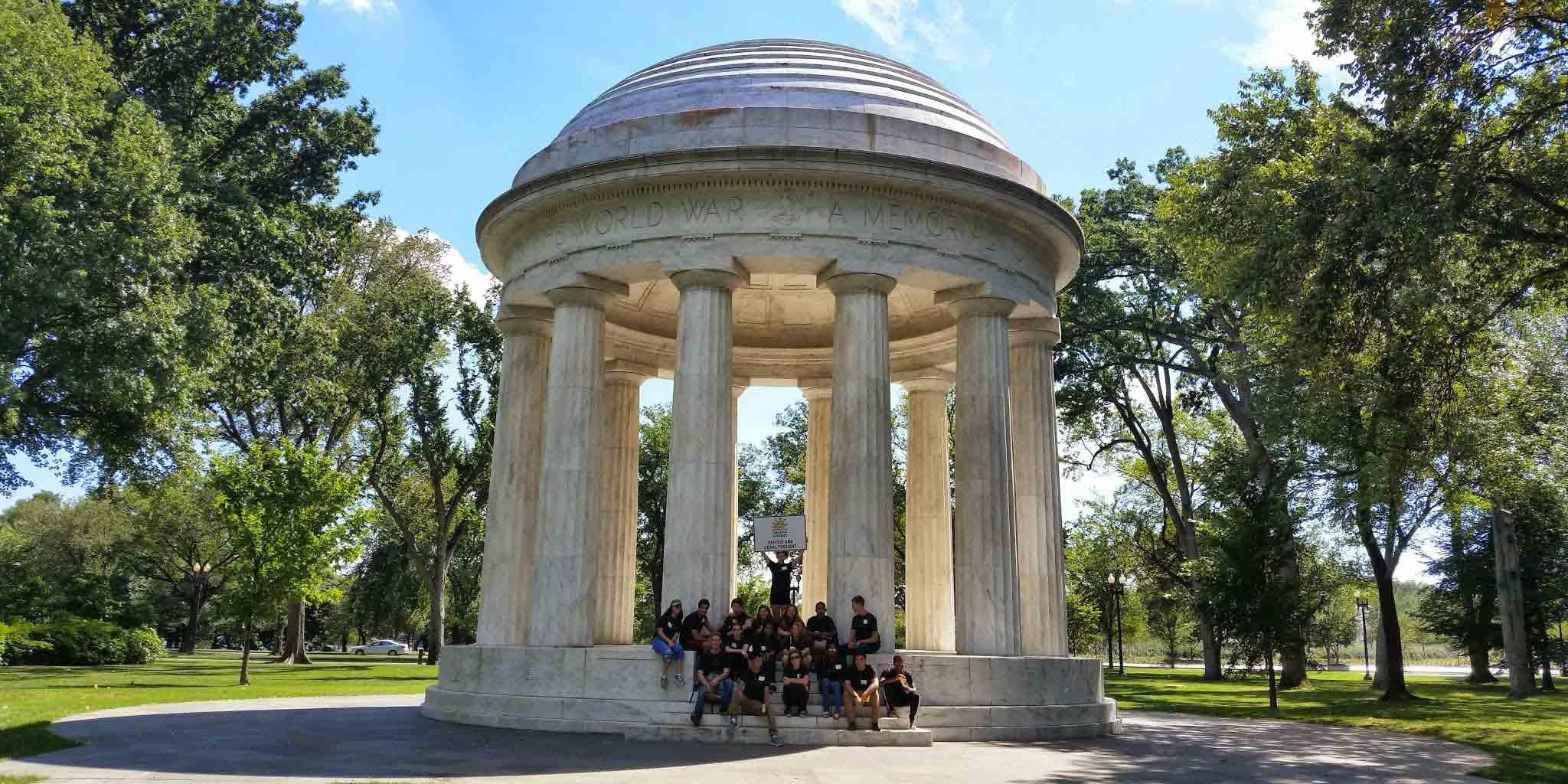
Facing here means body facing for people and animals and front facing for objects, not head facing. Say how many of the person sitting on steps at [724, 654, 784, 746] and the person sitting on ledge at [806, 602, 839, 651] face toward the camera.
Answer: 2

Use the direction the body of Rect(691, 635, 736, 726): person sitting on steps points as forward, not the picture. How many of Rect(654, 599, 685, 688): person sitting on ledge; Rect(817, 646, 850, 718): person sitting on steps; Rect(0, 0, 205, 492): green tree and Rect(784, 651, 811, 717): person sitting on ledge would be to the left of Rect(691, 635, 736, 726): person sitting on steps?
2

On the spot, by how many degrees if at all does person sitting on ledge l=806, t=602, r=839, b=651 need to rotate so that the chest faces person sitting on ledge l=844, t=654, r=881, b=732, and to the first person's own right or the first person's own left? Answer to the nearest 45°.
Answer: approximately 45° to the first person's own left

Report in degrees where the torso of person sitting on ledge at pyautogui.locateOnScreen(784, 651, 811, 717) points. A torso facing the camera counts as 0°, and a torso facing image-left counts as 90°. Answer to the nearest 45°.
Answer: approximately 0°
